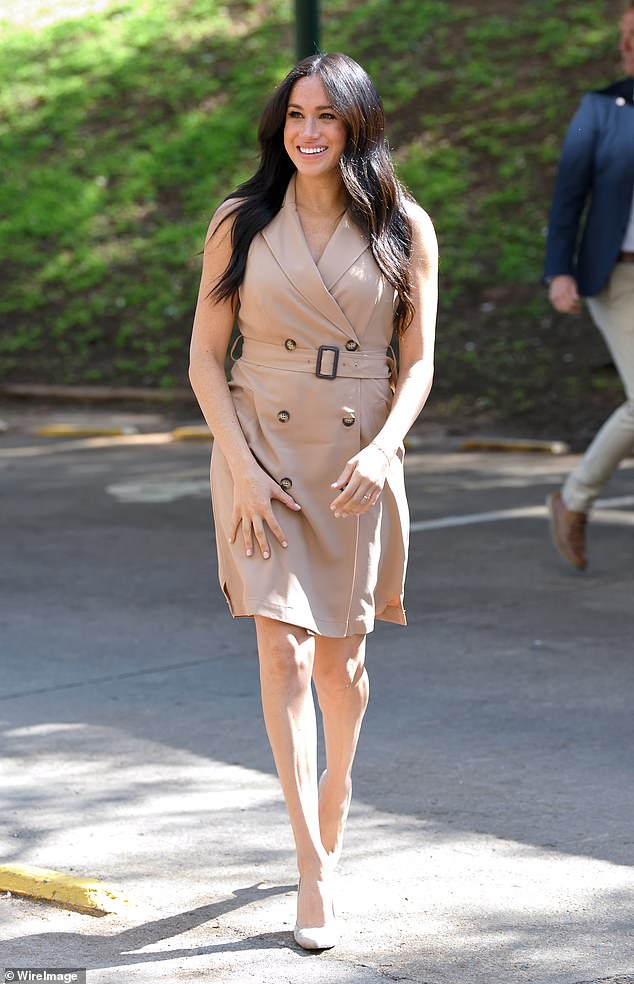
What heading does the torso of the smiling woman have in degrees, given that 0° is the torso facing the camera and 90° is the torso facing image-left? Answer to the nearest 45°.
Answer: approximately 0°

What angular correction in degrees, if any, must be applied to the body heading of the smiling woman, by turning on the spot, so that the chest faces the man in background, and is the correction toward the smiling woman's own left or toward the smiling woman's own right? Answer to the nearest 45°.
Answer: approximately 180°
